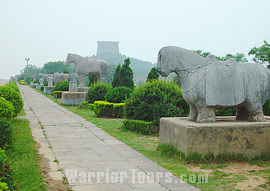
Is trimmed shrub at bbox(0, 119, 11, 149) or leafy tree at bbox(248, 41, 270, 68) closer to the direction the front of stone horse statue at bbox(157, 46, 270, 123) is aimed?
the trimmed shrub

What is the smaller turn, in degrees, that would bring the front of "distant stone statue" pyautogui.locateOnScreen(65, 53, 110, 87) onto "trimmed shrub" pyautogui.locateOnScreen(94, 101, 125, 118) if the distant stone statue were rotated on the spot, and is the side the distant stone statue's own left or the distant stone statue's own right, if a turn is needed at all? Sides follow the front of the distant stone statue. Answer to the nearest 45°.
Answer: approximately 90° to the distant stone statue's own left

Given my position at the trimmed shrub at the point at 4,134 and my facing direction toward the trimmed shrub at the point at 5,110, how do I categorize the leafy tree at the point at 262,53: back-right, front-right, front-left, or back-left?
front-right

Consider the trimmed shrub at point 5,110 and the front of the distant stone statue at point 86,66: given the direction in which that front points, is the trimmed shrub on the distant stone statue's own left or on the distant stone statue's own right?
on the distant stone statue's own left

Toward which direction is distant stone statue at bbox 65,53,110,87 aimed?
to the viewer's left

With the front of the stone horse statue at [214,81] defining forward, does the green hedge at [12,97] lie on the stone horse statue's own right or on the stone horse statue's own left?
on the stone horse statue's own right

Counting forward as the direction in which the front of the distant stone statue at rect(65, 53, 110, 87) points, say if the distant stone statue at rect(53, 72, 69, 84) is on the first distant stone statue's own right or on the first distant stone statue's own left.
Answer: on the first distant stone statue's own right

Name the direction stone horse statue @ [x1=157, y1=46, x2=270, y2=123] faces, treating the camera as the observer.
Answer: facing the viewer and to the left of the viewer

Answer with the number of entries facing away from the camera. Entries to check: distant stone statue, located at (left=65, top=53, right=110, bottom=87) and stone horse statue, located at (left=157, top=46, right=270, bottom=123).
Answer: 0

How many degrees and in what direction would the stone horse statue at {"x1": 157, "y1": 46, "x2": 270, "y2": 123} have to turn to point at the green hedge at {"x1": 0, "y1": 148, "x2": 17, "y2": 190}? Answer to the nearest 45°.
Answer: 0° — it already faces it

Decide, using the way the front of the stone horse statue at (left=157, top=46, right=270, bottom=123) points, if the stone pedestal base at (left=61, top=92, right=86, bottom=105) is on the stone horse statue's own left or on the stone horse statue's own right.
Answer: on the stone horse statue's own right

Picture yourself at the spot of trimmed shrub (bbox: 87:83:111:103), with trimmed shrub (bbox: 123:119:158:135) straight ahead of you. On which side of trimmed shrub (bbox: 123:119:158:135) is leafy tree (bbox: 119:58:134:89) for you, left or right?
left

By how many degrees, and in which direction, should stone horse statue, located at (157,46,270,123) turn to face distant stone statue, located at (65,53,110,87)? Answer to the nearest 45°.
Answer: approximately 90° to its right

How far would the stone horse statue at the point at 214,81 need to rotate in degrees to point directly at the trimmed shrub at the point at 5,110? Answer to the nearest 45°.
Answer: approximately 45° to its right
